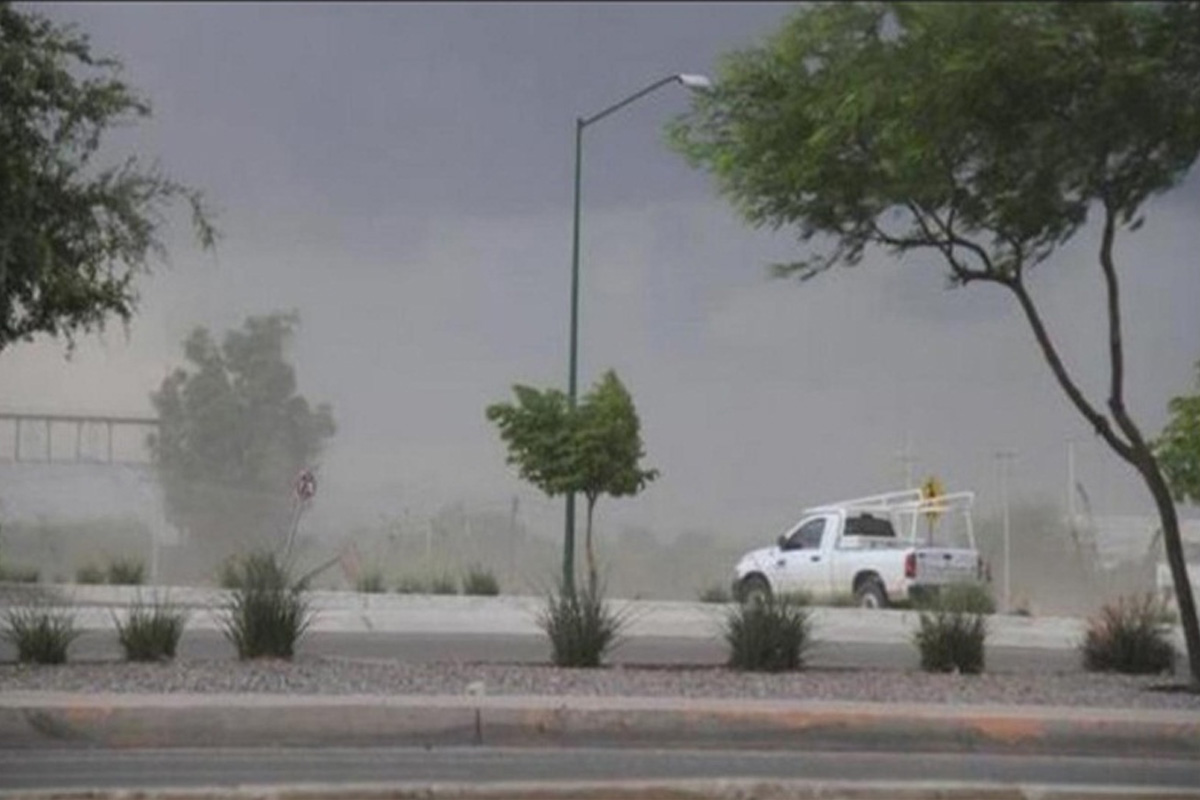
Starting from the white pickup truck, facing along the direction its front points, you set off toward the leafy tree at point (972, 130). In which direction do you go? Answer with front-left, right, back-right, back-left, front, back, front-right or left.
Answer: back-left

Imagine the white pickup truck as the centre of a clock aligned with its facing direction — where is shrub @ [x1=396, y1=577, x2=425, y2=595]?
The shrub is roughly at 11 o'clock from the white pickup truck.

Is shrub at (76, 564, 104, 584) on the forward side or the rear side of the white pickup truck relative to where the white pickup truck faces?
on the forward side

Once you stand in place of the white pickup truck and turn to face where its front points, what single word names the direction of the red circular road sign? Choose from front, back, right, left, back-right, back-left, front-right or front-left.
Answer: front-left

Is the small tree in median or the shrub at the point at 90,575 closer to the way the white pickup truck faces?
the shrub

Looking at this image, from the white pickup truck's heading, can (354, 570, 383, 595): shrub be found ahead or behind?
ahead

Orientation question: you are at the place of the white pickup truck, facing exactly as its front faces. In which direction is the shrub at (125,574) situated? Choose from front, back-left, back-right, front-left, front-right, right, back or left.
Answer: front-left

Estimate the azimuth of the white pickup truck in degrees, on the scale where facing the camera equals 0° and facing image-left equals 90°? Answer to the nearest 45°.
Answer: approximately 135°

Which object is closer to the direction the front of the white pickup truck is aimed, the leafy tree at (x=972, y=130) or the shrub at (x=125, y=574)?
the shrub

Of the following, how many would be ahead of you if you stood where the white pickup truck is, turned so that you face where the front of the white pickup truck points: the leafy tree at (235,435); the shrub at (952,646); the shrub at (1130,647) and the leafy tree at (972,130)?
1

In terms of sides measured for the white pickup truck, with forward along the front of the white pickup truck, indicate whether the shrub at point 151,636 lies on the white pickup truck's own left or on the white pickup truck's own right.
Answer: on the white pickup truck's own left

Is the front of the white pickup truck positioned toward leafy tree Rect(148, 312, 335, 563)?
yes

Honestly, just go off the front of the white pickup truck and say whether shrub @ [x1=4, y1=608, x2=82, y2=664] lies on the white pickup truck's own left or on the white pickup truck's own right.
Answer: on the white pickup truck's own left

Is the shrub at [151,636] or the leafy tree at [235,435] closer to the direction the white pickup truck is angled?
the leafy tree

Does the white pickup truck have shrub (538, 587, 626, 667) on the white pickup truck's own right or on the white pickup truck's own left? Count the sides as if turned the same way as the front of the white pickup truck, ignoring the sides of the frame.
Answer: on the white pickup truck's own left
